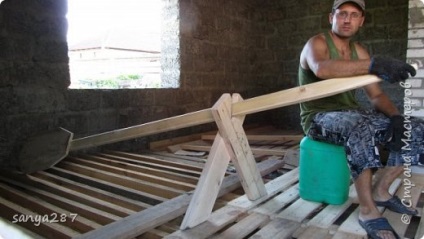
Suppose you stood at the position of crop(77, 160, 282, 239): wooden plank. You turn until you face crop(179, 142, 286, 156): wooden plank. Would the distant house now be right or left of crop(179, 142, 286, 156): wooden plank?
left

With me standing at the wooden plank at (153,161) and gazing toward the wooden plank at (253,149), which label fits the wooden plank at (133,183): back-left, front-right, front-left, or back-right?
back-right

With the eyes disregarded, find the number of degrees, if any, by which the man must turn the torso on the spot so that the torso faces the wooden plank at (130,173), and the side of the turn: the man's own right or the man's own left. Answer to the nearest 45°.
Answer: approximately 135° to the man's own right

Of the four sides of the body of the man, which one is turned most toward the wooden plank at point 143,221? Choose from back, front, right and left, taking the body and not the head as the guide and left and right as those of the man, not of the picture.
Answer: right

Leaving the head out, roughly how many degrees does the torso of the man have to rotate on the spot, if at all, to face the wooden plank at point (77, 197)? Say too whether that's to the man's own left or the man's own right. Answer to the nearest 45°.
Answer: approximately 135° to the man's own right

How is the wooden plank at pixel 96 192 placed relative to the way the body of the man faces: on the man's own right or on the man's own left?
on the man's own right

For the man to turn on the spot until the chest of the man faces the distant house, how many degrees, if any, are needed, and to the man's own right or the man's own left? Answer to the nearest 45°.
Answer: approximately 180°

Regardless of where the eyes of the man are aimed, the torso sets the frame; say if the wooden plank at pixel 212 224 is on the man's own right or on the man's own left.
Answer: on the man's own right

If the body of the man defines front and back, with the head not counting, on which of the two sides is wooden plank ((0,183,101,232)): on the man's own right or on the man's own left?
on the man's own right
